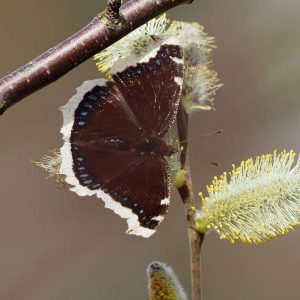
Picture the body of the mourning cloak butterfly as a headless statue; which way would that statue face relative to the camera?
to the viewer's right
